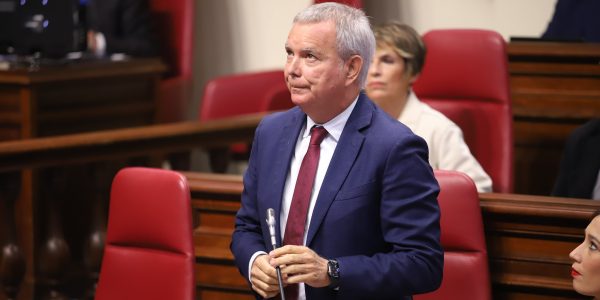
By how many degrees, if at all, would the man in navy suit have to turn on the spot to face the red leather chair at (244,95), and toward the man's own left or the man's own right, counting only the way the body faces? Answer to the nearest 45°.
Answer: approximately 135° to the man's own right

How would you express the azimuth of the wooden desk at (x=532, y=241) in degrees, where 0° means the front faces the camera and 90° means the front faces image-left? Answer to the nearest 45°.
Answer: approximately 0°

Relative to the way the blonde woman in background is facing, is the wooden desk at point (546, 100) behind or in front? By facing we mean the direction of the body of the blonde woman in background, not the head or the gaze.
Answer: behind

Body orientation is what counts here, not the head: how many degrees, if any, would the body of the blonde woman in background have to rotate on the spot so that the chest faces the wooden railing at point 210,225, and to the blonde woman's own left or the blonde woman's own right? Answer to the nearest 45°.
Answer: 0° — they already face it

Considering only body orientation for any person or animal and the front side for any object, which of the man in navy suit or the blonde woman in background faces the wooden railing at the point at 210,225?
the blonde woman in background

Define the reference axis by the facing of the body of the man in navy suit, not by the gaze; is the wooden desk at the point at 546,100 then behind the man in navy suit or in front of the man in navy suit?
behind

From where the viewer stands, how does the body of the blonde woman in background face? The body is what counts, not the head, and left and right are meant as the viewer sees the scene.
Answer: facing the viewer and to the left of the viewer

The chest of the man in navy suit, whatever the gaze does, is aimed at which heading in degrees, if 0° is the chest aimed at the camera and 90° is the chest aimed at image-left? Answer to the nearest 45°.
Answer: approximately 45°

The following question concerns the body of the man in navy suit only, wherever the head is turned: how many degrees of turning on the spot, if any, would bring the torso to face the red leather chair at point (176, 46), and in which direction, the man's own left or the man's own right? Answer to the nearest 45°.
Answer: approximately 135° to the man's own right

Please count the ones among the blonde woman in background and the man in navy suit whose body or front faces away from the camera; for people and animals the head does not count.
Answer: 0

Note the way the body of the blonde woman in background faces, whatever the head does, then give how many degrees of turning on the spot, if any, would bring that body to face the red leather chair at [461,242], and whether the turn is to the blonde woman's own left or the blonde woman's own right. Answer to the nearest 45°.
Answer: approximately 45° to the blonde woman's own left

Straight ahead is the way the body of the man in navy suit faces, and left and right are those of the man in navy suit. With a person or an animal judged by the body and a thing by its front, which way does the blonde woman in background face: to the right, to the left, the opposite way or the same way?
the same way
